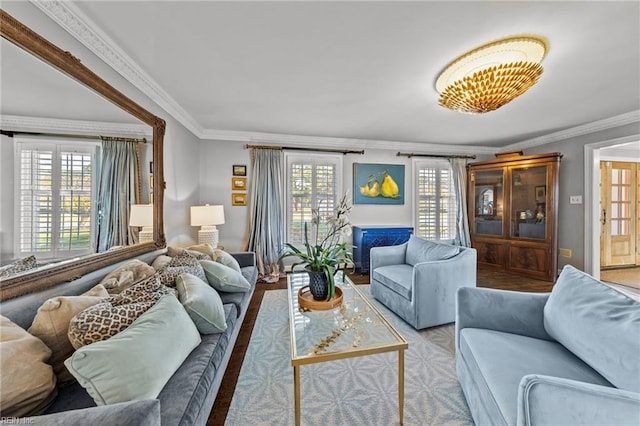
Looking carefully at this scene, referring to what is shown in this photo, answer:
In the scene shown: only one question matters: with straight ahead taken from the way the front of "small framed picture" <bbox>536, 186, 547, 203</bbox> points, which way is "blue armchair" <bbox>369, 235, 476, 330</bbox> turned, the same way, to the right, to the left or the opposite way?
the same way

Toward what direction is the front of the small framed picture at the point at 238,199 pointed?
toward the camera

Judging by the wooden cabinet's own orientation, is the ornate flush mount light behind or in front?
in front

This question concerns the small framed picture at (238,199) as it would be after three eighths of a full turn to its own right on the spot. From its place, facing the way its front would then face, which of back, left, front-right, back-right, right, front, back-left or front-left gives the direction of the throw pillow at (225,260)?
back-left

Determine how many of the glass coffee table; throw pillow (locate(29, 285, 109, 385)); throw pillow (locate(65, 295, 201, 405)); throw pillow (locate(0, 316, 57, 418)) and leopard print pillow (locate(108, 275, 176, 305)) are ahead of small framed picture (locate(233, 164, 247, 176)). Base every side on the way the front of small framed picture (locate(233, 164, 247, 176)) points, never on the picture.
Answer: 5

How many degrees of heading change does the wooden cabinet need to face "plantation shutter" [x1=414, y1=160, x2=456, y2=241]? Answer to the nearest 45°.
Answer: approximately 45° to its right

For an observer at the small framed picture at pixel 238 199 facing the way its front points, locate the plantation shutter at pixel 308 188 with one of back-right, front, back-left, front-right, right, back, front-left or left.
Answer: left

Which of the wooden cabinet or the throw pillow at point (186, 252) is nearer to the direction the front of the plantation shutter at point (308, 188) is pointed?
the throw pillow

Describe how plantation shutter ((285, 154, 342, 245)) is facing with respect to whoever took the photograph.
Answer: facing the viewer

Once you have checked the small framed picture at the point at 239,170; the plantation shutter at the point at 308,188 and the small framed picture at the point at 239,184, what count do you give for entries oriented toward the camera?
3

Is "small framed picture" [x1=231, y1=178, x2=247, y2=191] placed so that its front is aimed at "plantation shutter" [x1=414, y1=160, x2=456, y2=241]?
no

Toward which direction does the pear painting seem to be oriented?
toward the camera

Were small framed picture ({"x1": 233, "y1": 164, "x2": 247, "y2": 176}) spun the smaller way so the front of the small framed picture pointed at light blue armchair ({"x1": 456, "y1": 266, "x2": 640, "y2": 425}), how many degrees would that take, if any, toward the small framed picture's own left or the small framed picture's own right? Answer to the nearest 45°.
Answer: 0° — it already faces it

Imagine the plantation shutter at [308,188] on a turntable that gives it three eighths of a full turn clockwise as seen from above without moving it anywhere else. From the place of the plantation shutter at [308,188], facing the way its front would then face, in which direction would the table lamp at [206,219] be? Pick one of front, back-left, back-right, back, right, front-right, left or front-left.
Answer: left

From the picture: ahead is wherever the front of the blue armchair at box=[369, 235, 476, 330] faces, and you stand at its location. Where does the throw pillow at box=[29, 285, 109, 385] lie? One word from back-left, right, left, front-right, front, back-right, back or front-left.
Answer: front

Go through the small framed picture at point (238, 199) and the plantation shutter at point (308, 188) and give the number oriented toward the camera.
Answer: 2

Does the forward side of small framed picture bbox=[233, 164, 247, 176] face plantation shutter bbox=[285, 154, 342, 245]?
no
